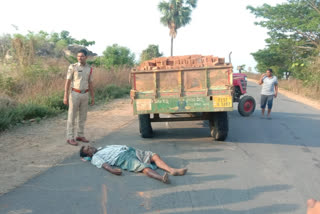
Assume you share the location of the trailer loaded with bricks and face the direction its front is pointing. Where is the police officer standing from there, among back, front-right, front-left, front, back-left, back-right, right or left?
left

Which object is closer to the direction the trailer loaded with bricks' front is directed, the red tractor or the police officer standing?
the red tractor

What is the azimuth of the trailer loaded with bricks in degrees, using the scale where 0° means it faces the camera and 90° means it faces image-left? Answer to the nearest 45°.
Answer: approximately 180°

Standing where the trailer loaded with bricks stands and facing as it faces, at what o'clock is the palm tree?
The palm tree is roughly at 12 o'clock from the trailer loaded with bricks.

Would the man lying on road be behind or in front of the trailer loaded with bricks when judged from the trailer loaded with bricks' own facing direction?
behind

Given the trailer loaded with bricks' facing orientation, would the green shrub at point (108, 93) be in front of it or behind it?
in front

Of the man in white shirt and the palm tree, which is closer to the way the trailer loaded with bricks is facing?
the palm tree

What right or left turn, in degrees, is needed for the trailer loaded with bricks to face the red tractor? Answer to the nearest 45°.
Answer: approximately 45° to its right

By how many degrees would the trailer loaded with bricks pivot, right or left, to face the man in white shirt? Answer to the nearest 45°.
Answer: approximately 45° to its right
